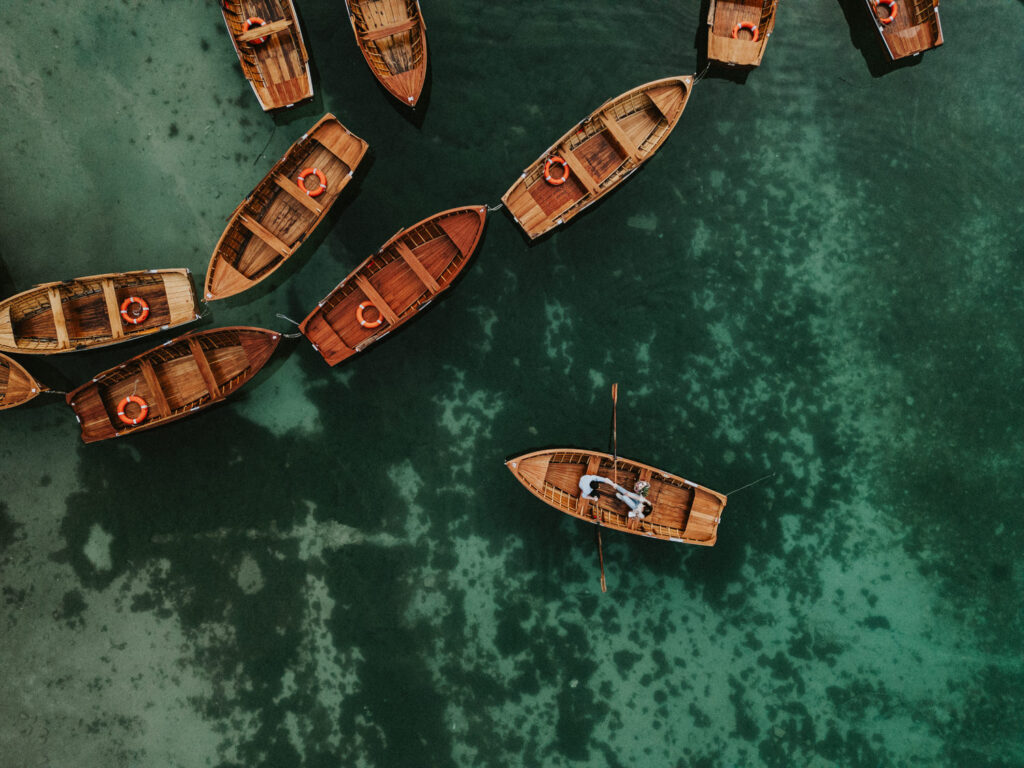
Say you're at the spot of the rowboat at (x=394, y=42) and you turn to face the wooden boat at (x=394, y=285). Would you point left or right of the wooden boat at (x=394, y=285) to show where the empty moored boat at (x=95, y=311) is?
right

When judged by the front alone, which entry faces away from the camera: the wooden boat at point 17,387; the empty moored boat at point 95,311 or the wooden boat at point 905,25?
the wooden boat at point 905,25

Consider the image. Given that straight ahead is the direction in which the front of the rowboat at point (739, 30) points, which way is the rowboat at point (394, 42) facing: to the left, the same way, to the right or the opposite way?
the opposite way

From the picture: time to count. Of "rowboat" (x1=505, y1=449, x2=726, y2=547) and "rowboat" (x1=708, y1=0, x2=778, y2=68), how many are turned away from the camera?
1

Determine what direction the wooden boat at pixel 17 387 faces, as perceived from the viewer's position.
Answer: facing to the right of the viewer

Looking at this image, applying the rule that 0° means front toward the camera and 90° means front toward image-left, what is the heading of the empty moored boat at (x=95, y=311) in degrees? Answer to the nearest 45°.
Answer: approximately 90°

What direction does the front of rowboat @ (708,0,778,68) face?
away from the camera

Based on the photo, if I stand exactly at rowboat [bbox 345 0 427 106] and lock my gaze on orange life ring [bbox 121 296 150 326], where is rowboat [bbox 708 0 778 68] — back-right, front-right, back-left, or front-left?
back-left

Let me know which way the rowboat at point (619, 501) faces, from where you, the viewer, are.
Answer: facing to the left of the viewer

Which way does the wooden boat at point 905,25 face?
away from the camera
